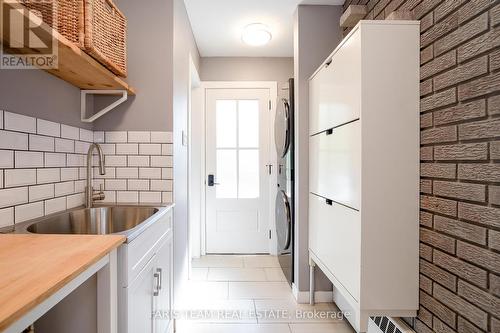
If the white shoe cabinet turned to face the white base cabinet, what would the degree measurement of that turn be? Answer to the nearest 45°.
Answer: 0° — it already faces it

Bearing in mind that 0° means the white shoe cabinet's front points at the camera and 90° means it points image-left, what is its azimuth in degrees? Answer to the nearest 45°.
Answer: approximately 90°

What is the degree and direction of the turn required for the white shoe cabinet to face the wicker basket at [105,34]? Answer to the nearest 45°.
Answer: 0° — it already faces it

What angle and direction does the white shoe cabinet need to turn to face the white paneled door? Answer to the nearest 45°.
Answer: approximately 45° to its right

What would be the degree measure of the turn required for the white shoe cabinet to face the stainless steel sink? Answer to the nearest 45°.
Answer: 0° — it already faces it

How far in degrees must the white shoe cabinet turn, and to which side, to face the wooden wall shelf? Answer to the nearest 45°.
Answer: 0° — it already faces it

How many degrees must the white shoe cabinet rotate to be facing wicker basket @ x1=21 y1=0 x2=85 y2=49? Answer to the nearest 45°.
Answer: approximately 45° to its left
